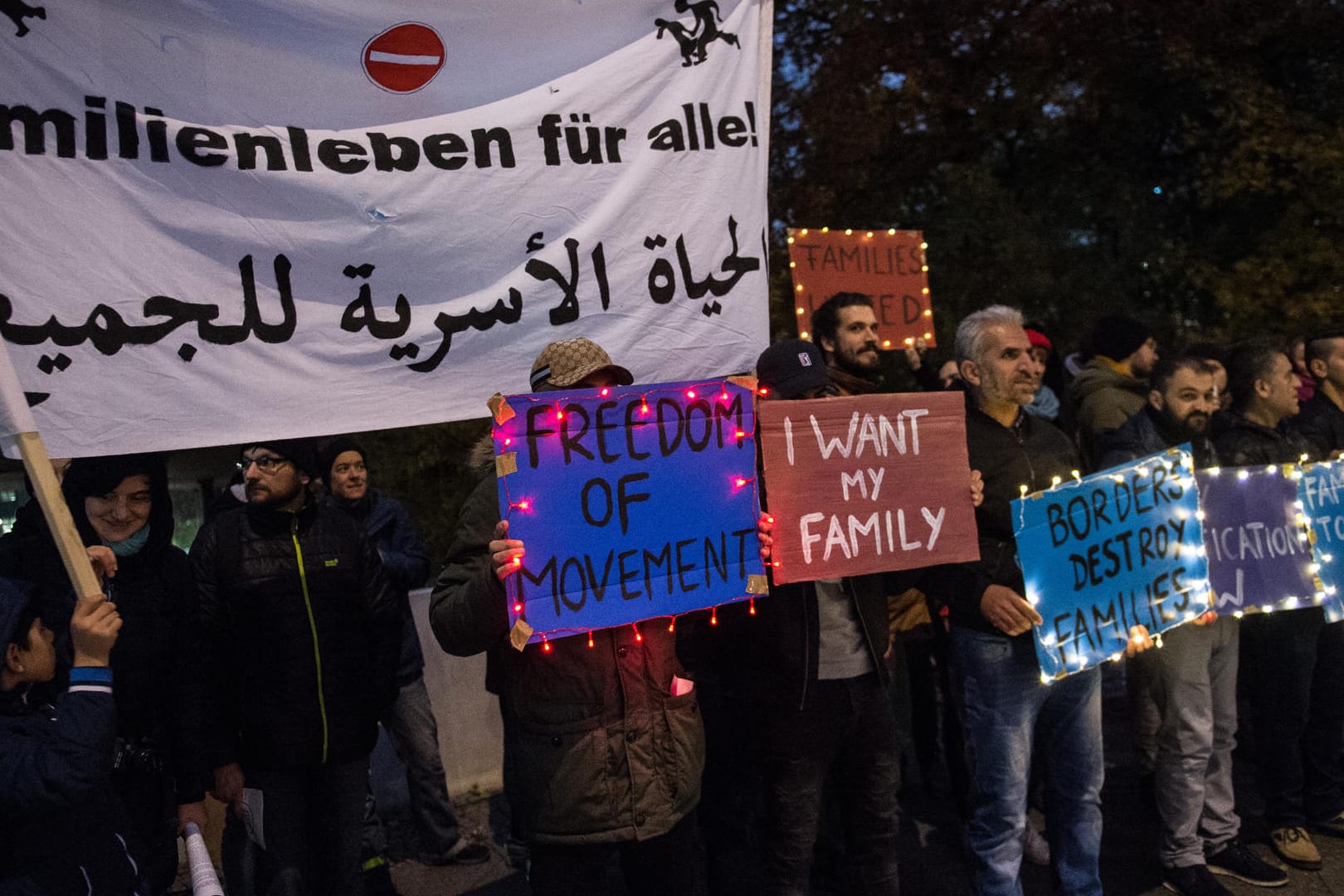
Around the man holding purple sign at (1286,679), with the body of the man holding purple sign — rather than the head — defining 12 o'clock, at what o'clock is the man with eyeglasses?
The man with eyeglasses is roughly at 3 o'clock from the man holding purple sign.

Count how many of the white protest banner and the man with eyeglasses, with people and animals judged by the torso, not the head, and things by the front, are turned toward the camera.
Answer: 2

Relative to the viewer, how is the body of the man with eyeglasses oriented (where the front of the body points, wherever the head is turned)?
toward the camera

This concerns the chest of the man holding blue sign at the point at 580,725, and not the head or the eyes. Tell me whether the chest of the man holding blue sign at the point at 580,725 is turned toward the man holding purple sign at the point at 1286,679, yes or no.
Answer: no

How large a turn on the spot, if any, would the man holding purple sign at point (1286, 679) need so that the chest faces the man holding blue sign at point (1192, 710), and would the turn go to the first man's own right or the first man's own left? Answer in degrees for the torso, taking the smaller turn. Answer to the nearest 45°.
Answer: approximately 90° to the first man's own right

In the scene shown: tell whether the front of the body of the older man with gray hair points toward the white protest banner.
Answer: no

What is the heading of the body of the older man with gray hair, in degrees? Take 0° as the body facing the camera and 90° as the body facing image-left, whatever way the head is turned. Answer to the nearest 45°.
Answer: approximately 315°

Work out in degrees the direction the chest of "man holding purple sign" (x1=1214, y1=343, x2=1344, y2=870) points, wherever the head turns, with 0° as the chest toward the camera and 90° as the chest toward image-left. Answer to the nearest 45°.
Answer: approximately 315°

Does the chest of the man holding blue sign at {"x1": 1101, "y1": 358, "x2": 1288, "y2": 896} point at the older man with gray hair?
no

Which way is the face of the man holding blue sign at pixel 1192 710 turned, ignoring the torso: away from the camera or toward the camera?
toward the camera

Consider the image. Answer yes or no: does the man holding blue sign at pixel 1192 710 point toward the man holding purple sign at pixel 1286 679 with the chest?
no

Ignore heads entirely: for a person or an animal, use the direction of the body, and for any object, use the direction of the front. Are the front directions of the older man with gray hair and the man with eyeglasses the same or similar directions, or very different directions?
same or similar directions

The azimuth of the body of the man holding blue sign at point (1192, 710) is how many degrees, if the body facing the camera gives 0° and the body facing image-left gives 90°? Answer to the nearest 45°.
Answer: approximately 315°

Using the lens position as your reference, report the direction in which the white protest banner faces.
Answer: facing the viewer

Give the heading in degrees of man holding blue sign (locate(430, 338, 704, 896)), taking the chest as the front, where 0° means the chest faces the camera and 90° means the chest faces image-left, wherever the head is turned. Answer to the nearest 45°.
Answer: approximately 315°

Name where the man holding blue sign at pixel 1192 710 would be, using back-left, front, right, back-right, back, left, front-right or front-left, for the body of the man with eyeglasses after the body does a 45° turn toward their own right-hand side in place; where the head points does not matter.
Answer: back-left

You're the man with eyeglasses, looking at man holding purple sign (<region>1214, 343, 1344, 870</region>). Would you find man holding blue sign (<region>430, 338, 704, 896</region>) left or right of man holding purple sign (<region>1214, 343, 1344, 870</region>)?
right
